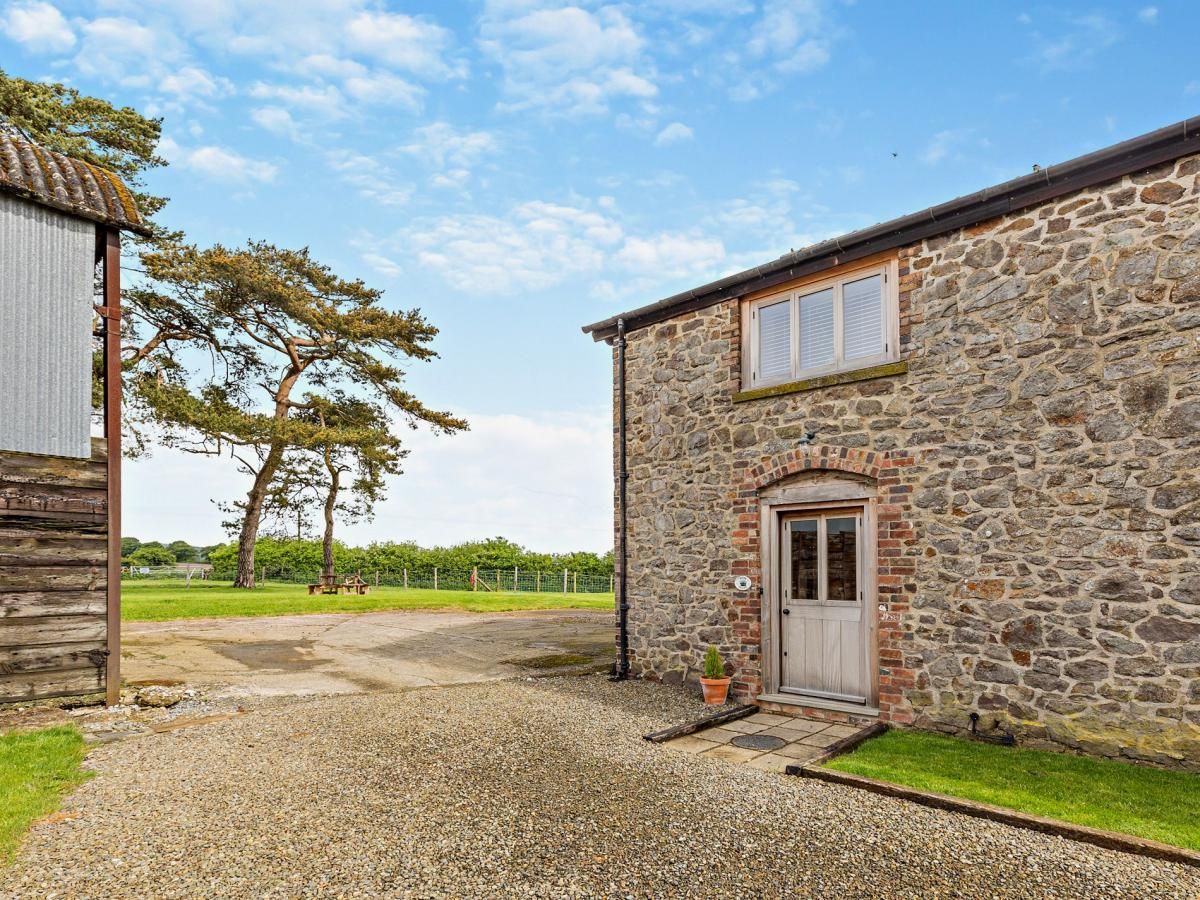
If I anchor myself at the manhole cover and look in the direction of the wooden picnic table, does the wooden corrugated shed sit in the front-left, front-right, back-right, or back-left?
front-left

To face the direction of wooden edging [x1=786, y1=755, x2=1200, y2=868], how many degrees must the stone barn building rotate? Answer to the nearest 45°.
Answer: approximately 45° to its left

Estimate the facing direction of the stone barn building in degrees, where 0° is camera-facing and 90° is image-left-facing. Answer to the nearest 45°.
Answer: approximately 45°

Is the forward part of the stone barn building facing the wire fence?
no

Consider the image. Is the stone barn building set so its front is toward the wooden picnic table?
no

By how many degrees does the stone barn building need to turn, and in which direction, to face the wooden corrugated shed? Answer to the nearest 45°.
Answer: approximately 45° to its right
